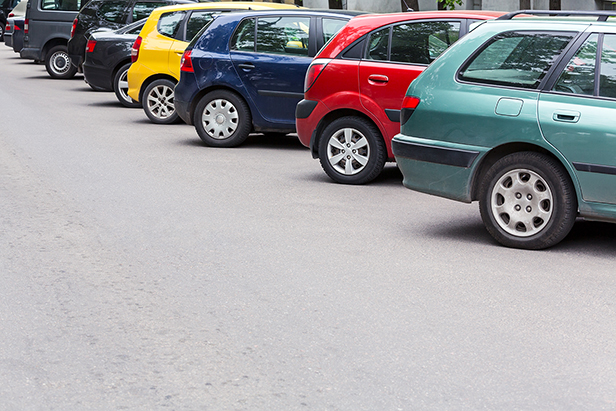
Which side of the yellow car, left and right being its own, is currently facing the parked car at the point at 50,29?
left

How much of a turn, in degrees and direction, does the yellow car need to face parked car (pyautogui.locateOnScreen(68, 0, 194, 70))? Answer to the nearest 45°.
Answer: approximately 90° to its left

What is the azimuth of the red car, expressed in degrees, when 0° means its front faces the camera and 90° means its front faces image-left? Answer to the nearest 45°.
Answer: approximately 270°

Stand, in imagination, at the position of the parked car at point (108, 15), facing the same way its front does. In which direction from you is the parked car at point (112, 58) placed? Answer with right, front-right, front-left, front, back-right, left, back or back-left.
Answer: right

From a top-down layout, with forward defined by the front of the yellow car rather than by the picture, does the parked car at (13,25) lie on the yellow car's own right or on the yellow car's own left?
on the yellow car's own left

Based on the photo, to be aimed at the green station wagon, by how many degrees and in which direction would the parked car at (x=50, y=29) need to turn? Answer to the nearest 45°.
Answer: approximately 90° to its right
